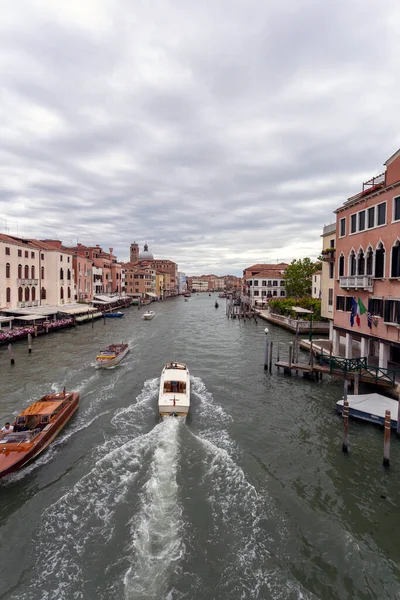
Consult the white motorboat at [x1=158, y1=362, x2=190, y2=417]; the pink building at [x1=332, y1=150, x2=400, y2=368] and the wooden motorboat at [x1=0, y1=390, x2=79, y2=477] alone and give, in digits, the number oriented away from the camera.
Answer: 1

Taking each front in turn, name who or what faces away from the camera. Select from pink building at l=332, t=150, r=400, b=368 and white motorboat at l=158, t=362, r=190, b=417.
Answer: the white motorboat

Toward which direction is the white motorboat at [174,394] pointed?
away from the camera

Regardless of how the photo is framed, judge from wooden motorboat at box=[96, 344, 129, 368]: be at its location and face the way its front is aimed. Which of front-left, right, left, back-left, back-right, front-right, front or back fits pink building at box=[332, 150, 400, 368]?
left

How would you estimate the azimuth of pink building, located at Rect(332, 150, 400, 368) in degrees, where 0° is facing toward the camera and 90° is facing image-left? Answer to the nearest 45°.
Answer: approximately 45°

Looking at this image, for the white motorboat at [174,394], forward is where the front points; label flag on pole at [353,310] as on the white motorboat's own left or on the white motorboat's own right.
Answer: on the white motorboat's own right

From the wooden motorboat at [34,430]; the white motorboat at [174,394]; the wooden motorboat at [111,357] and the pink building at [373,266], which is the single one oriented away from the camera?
the white motorboat

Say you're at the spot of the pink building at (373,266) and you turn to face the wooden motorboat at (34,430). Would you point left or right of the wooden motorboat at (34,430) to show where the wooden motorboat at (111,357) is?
right

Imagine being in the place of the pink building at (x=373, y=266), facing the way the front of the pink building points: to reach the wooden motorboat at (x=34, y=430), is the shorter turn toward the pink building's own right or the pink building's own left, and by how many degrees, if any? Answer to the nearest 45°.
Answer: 0° — it already faces it

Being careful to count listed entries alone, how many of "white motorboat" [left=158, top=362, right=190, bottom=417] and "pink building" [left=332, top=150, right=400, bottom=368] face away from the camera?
1

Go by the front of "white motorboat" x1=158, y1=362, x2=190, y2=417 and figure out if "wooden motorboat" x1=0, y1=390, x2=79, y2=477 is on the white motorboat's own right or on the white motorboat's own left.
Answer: on the white motorboat's own left

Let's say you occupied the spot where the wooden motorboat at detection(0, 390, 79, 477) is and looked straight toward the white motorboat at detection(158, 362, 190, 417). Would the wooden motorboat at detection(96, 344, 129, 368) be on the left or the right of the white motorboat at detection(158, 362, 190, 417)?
left
